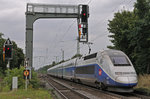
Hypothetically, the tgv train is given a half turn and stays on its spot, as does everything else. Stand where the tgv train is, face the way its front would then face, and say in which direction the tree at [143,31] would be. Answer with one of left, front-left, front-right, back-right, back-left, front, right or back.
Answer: right

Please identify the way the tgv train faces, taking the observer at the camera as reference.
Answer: facing the viewer and to the right of the viewer
